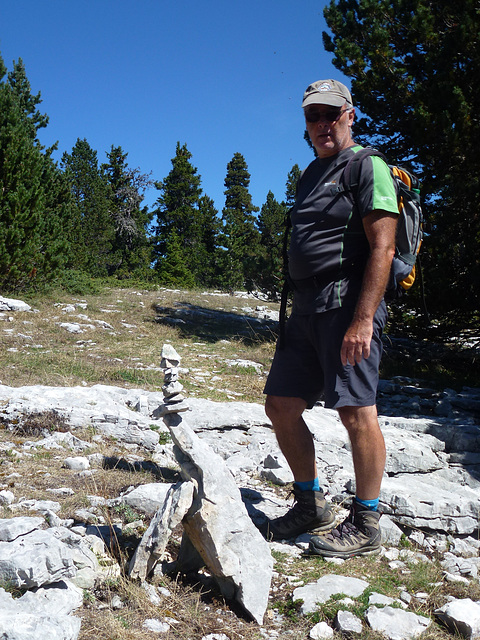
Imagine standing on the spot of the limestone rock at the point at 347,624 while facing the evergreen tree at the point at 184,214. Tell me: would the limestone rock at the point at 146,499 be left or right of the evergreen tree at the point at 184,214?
left

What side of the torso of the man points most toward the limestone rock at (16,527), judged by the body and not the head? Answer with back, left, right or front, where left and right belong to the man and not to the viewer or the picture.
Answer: front

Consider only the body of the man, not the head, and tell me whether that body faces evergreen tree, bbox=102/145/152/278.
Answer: no

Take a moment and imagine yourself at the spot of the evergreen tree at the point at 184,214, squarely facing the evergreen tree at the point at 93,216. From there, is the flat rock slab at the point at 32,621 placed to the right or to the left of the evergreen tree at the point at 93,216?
left

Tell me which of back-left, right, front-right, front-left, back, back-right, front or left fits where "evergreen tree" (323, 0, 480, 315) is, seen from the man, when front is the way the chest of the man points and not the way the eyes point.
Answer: back-right

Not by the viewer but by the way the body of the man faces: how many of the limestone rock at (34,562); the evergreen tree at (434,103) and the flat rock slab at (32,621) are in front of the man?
2

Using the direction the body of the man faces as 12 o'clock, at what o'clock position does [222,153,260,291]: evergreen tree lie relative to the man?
The evergreen tree is roughly at 4 o'clock from the man.

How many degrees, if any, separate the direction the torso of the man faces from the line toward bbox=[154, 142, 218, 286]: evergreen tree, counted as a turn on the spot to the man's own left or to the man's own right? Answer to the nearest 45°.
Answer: approximately 135° to the man's own right

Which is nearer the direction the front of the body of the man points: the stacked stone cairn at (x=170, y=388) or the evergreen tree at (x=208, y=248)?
the stacked stone cairn

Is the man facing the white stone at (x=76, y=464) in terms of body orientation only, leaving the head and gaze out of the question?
no

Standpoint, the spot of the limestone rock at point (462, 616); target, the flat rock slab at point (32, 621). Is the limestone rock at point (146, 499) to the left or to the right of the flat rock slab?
right

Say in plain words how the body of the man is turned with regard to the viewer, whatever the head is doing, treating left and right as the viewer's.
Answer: facing the viewer and to the left of the viewer

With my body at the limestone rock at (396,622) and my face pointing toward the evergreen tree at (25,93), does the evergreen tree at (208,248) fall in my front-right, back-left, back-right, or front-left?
front-right

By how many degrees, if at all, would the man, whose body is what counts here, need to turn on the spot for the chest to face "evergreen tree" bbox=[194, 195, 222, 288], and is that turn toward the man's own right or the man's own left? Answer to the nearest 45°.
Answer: approximately 135° to the man's own right
